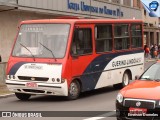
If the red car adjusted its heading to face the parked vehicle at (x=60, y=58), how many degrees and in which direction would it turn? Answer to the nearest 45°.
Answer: approximately 90° to its right

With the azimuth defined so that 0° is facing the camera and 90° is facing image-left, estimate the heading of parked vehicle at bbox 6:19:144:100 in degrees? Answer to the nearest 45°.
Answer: approximately 45°

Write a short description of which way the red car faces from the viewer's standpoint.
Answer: facing the viewer and to the left of the viewer

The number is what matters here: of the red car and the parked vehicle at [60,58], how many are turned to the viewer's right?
0

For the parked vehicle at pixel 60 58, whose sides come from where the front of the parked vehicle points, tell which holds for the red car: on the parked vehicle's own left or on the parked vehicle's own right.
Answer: on the parked vehicle's own left
